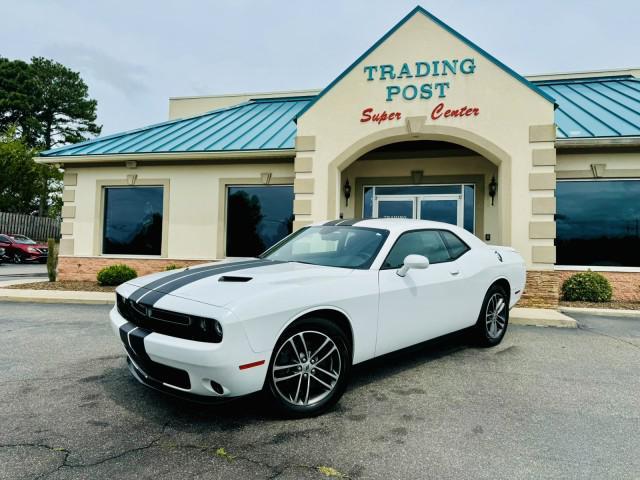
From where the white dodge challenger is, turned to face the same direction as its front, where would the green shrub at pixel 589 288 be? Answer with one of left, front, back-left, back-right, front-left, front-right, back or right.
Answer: back

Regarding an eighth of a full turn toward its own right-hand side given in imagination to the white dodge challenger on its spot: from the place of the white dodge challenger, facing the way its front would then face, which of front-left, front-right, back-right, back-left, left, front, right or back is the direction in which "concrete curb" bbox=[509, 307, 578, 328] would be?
back-right

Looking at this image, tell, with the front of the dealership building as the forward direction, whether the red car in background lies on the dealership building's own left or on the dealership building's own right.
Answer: on the dealership building's own right

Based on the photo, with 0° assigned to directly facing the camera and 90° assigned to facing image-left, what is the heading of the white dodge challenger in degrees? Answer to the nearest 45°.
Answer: approximately 45°

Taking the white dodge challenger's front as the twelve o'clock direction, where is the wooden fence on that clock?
The wooden fence is roughly at 3 o'clock from the white dodge challenger.

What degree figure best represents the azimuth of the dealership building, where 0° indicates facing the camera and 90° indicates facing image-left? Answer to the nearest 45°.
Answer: approximately 0°
